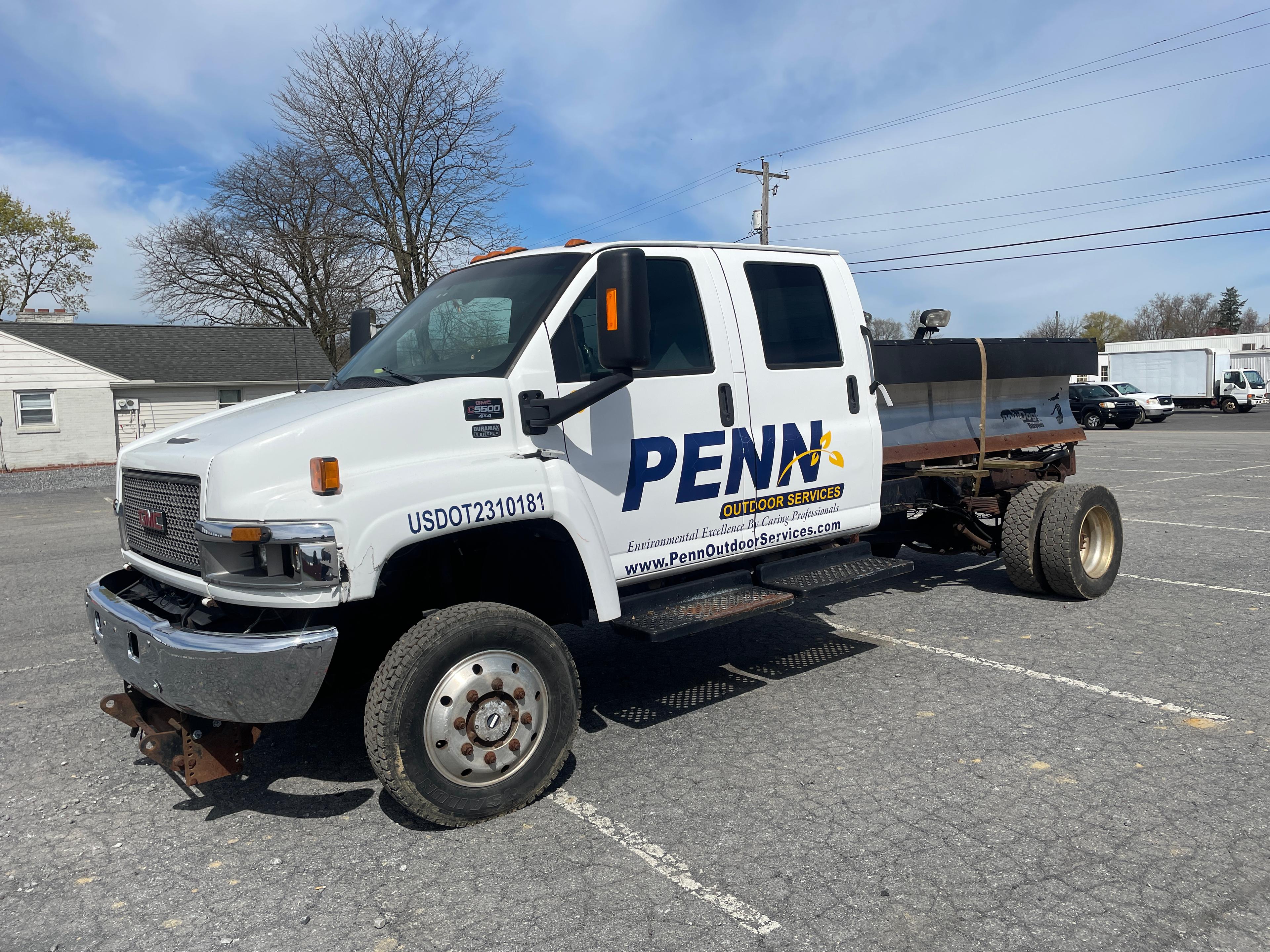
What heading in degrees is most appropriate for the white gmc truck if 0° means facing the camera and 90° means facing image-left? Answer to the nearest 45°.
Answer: approximately 45°

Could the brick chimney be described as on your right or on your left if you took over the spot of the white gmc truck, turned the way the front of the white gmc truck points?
on your right

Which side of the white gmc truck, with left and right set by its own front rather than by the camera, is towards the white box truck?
back

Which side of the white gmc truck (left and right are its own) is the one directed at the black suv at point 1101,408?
back

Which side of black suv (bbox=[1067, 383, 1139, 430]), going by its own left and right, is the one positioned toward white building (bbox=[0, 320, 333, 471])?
right

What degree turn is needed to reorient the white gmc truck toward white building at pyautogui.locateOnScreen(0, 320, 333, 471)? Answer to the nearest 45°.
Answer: approximately 90° to its right
